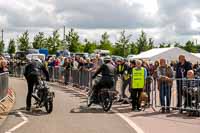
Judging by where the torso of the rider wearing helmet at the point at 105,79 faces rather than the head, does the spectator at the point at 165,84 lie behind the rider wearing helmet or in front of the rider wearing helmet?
behind

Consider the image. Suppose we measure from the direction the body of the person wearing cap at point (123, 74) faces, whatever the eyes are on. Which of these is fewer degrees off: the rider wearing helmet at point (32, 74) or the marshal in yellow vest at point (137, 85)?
the rider wearing helmet

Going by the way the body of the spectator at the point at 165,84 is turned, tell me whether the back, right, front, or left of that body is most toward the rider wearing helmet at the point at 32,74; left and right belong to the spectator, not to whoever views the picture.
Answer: right

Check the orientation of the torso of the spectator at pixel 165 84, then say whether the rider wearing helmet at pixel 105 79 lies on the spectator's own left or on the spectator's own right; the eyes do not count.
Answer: on the spectator's own right
